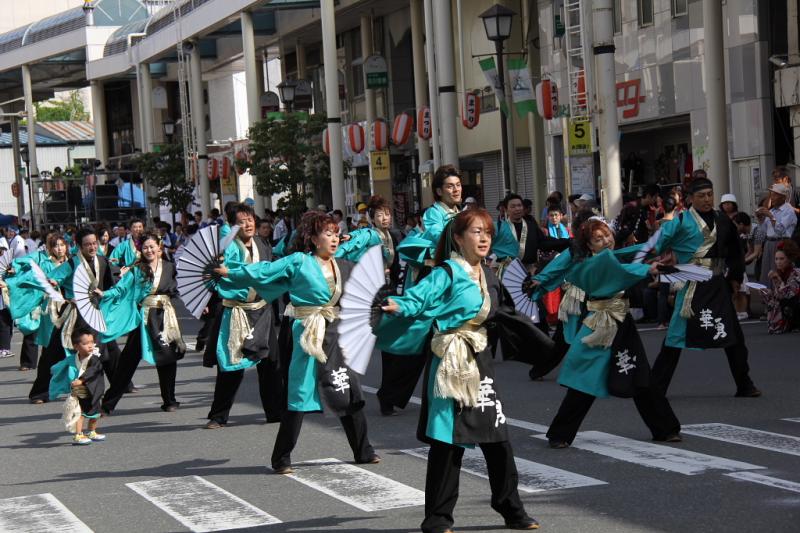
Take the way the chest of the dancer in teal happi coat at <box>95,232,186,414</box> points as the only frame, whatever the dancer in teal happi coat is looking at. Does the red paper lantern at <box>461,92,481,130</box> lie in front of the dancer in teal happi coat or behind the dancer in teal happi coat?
behind

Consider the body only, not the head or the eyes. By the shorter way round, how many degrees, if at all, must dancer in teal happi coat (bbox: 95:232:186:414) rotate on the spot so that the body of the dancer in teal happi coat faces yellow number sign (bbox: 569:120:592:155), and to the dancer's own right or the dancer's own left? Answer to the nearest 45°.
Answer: approximately 135° to the dancer's own left

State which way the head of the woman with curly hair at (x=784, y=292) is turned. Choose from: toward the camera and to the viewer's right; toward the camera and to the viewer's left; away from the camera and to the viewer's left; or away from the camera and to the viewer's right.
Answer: toward the camera and to the viewer's left

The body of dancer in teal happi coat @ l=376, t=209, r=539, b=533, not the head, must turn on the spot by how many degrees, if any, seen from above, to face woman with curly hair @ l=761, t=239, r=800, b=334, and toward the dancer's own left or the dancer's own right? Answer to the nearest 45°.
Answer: approximately 90° to the dancer's own left

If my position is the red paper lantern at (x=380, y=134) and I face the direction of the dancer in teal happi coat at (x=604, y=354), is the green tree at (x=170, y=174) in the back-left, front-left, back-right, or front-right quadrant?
back-right

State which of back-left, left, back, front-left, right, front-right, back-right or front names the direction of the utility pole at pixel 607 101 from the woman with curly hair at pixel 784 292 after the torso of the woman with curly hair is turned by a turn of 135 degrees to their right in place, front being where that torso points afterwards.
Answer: front-left

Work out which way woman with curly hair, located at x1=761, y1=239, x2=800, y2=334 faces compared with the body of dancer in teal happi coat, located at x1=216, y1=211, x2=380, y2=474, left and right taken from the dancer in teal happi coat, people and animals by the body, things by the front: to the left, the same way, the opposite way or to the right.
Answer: to the right

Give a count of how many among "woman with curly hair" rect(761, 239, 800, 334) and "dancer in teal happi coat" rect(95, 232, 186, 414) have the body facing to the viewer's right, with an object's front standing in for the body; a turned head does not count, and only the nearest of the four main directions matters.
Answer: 0

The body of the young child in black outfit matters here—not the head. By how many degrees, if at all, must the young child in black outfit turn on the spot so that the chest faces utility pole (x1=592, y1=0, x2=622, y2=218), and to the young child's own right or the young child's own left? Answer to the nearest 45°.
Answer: approximately 90° to the young child's own left

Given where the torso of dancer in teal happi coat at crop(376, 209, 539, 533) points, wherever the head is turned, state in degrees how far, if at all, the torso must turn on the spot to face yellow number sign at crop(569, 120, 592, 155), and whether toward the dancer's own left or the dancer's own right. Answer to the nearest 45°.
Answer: approximately 135° to the dancer's own left

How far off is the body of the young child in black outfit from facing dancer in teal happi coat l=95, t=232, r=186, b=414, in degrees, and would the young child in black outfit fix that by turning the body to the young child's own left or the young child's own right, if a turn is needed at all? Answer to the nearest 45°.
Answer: approximately 135° to the young child's own left

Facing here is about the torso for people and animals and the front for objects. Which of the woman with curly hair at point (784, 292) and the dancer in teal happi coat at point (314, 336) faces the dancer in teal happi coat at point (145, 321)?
the woman with curly hair

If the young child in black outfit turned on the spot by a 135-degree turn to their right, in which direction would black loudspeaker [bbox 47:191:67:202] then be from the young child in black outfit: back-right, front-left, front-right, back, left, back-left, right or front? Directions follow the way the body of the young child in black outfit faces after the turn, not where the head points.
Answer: right

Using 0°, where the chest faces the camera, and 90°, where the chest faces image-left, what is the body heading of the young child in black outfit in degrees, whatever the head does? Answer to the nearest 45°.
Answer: approximately 315°
